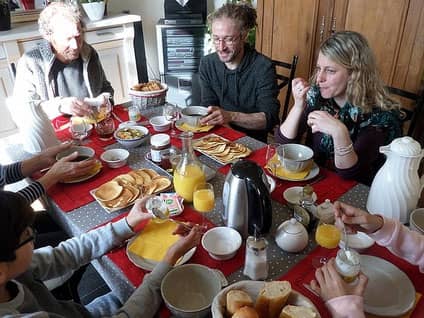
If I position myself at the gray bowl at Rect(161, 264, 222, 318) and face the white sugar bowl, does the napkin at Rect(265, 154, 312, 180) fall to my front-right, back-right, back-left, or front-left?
front-left

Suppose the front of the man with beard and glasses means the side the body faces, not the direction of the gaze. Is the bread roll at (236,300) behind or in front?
in front

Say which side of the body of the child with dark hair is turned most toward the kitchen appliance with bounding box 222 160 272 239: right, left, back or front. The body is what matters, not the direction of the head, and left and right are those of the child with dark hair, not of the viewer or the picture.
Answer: front

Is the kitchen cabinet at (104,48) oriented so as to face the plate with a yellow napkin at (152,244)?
yes

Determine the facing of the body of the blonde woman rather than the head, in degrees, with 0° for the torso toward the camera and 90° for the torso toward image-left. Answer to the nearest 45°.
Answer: approximately 45°

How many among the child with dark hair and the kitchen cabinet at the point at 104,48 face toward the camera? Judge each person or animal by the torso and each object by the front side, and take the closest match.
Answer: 1

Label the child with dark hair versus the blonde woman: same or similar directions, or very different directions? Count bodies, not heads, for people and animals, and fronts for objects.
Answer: very different directions

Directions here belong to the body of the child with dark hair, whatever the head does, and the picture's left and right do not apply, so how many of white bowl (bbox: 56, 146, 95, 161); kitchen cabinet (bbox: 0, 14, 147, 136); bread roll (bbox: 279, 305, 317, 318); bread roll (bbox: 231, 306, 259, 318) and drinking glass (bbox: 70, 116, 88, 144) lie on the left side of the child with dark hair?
3

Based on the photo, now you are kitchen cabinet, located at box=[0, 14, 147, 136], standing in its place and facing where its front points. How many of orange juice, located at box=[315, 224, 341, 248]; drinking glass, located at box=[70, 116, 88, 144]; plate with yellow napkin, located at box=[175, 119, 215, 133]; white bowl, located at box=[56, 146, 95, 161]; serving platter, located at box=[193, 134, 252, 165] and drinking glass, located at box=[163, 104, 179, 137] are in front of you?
6

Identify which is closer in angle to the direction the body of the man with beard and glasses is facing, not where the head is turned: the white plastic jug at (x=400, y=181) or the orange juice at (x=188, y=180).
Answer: the orange juice

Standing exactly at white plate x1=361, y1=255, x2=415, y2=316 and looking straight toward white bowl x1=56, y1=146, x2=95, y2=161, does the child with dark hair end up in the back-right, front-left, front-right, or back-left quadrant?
front-left

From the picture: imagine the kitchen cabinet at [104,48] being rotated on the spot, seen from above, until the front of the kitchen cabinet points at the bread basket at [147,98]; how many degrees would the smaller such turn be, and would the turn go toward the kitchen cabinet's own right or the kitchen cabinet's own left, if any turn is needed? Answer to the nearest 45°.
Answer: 0° — it already faces it

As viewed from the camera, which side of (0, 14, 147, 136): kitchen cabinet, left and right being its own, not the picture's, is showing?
front
